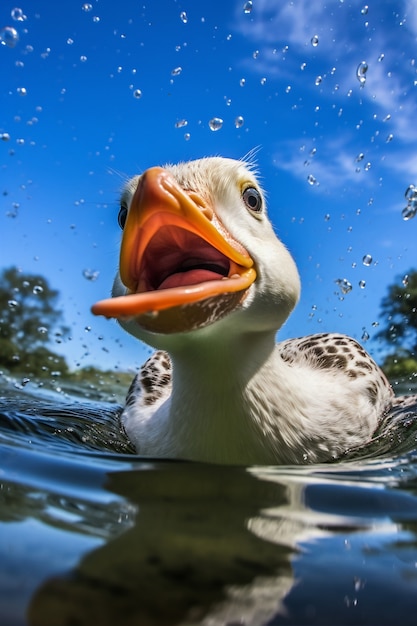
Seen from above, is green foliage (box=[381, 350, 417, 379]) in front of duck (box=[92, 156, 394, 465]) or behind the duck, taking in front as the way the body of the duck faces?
behind

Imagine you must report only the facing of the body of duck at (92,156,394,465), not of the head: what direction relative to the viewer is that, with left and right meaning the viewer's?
facing the viewer and to the left of the viewer
